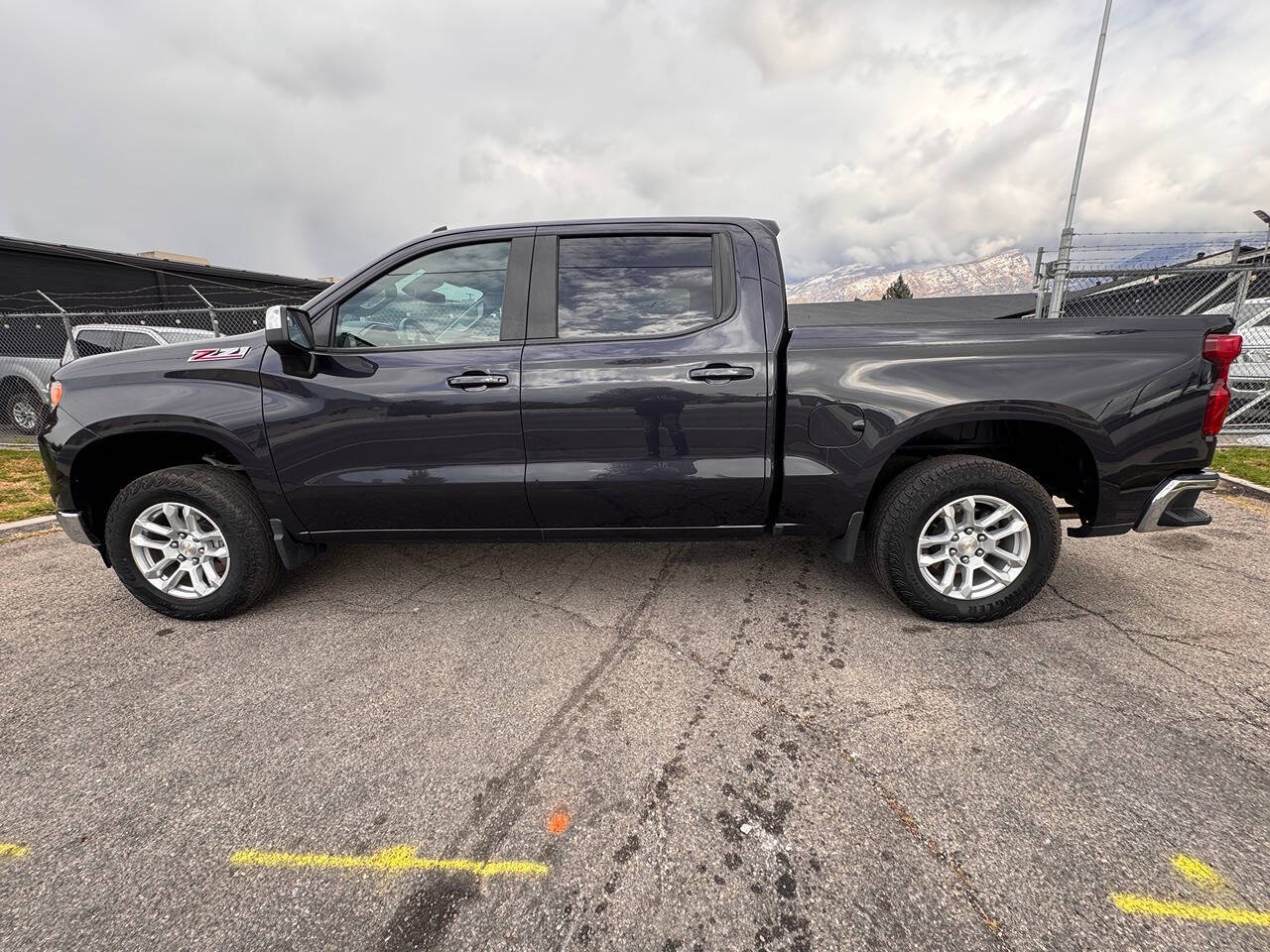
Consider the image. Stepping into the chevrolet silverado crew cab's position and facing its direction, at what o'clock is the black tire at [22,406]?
The black tire is roughly at 1 o'clock from the chevrolet silverado crew cab.

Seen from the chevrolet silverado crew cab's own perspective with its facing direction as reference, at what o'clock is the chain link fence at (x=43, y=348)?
The chain link fence is roughly at 1 o'clock from the chevrolet silverado crew cab.

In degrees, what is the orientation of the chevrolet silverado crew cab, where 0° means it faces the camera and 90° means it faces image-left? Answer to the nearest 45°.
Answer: approximately 90°
